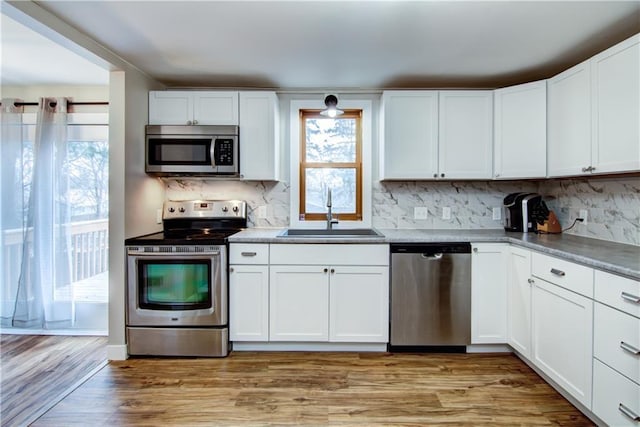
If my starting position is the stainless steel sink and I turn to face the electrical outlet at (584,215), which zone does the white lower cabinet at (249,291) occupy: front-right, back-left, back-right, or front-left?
back-right

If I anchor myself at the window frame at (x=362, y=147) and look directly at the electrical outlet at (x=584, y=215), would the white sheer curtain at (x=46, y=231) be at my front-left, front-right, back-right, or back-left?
back-right

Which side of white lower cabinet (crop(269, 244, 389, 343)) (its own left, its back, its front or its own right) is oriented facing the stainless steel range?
right

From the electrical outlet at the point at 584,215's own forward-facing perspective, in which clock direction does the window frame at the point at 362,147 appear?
The window frame is roughly at 1 o'clock from the electrical outlet.

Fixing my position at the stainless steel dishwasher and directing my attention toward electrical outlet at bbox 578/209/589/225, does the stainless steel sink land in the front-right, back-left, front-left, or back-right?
back-left

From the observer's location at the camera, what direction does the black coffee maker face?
facing the viewer and to the left of the viewer

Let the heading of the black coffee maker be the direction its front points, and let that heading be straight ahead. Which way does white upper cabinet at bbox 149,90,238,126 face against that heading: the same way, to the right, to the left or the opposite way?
to the left

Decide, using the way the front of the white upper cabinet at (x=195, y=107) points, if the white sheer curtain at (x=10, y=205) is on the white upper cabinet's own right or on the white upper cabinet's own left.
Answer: on the white upper cabinet's own right

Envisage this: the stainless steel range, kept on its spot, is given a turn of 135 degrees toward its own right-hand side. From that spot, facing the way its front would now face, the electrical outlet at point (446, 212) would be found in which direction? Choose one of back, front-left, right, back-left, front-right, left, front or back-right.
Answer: back-right

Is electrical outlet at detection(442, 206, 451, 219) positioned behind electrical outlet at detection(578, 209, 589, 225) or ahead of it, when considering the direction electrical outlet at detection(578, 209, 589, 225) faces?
ahead

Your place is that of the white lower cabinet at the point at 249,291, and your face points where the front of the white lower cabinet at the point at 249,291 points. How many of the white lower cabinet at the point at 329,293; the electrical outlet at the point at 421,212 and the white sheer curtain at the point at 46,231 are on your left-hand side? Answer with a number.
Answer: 2
